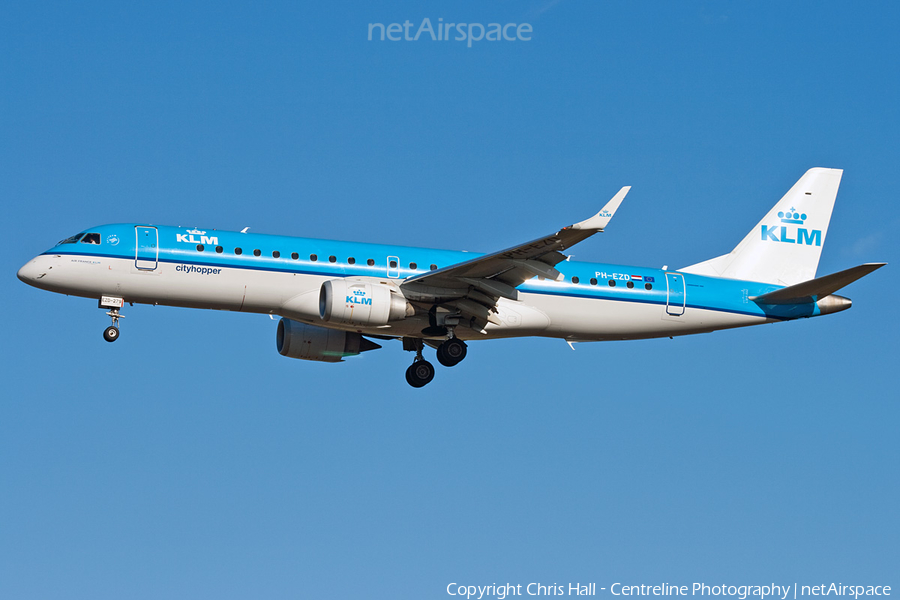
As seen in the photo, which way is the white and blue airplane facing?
to the viewer's left
